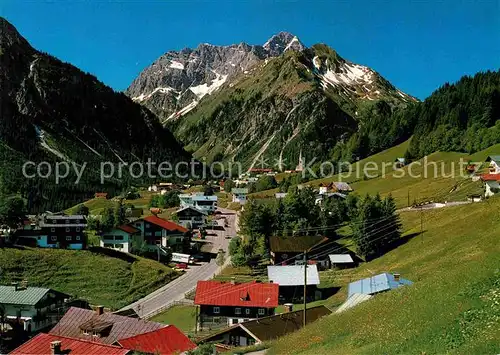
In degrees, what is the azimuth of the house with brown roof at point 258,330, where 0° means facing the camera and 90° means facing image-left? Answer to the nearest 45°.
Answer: approximately 45°
